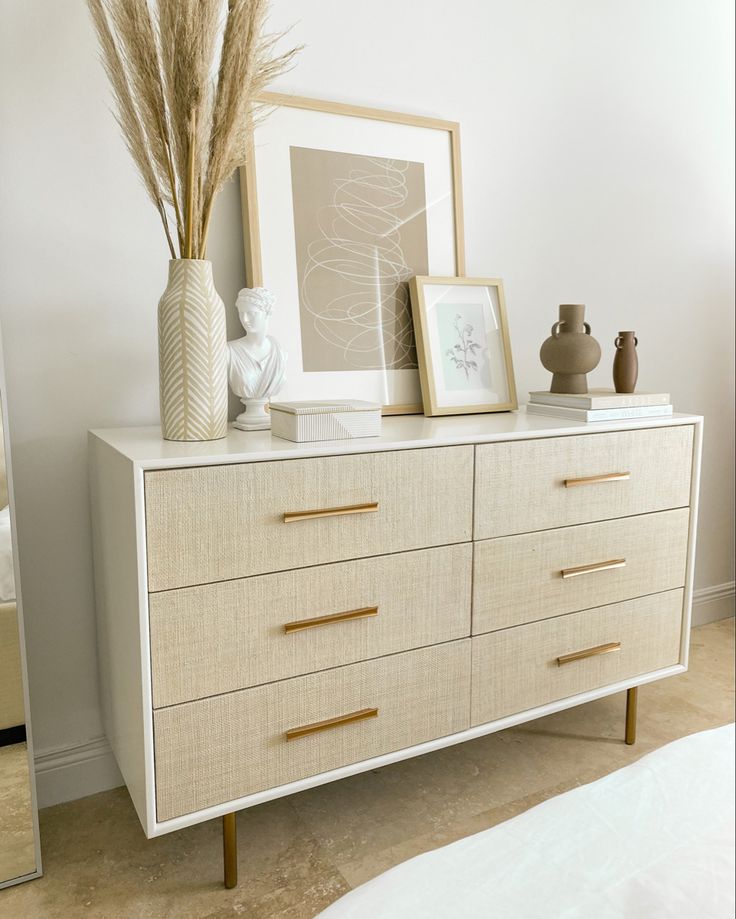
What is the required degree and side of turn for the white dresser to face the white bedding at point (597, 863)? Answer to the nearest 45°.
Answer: approximately 45° to its right

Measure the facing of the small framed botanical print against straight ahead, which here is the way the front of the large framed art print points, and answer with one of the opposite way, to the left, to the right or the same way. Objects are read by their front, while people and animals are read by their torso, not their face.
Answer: the same way

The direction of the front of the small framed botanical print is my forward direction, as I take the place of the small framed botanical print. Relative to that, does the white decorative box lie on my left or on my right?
on my right

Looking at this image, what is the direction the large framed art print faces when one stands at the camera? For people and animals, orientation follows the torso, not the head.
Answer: facing the viewer and to the right of the viewer

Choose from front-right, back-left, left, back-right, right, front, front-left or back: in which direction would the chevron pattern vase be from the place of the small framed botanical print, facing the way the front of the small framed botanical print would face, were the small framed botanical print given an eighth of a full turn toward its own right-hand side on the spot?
front-right
